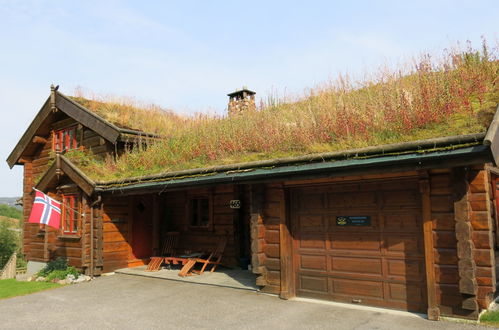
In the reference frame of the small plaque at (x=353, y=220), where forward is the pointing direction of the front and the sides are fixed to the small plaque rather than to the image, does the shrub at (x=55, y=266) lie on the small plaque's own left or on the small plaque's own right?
on the small plaque's own right

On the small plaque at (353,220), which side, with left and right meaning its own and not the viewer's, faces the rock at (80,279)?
right

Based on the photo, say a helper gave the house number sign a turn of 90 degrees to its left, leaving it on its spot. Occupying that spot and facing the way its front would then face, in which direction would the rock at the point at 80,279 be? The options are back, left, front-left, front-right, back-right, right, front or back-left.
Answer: back

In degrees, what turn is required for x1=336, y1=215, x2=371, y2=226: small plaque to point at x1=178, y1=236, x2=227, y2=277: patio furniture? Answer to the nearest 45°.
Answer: approximately 135° to its right

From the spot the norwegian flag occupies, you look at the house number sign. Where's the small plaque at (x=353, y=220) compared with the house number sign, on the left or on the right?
right

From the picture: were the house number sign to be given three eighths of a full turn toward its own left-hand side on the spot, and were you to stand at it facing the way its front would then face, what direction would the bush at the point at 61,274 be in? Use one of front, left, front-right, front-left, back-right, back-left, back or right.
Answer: back-left

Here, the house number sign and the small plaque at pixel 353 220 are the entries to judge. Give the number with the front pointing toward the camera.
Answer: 2

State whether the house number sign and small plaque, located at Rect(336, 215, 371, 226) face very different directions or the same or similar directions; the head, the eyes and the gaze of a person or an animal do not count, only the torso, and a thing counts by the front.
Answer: same or similar directions

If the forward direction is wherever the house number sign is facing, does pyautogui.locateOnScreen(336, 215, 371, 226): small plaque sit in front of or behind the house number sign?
in front

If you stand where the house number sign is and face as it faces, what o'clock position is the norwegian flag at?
The norwegian flag is roughly at 3 o'clock from the house number sign.

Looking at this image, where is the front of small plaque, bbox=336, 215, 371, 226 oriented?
toward the camera

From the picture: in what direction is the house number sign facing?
toward the camera
